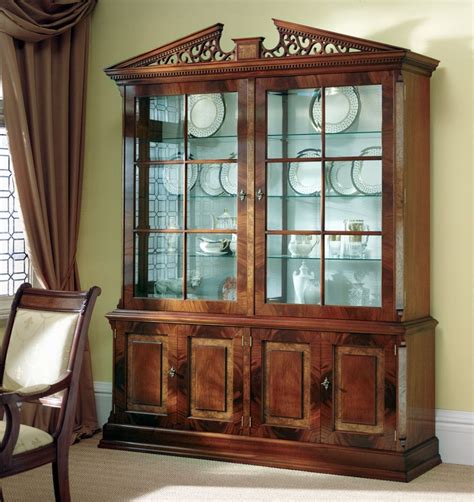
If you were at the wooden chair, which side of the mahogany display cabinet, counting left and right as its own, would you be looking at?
front

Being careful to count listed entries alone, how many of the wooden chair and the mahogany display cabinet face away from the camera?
0

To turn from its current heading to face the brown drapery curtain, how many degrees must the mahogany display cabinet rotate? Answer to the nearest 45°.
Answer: approximately 45° to its right
